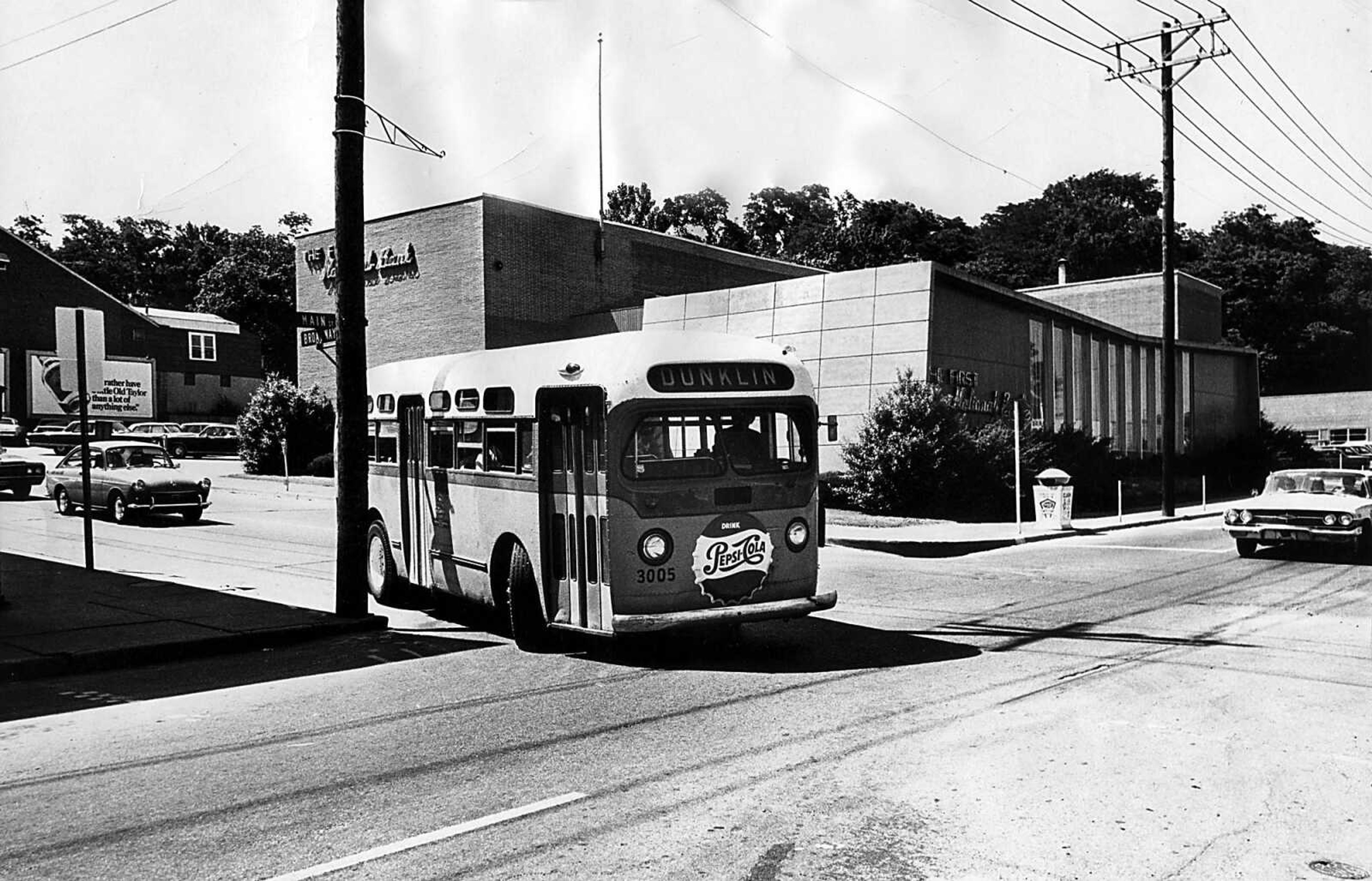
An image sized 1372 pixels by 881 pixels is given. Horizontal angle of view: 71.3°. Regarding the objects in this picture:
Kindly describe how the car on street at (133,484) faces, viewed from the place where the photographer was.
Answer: facing the viewer and to the right of the viewer

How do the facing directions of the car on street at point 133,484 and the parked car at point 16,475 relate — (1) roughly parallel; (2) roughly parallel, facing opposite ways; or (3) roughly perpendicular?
roughly parallel

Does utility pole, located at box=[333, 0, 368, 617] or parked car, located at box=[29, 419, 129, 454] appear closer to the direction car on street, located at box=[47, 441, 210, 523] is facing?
the utility pole

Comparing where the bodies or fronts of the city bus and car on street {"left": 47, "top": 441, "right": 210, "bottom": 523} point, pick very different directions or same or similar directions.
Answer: same or similar directions

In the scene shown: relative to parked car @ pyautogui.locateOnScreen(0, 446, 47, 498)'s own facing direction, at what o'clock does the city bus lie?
The city bus is roughly at 1 o'clock from the parked car.

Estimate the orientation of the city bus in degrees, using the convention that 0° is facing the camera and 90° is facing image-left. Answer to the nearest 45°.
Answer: approximately 315°

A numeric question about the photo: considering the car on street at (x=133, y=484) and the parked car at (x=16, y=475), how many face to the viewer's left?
0

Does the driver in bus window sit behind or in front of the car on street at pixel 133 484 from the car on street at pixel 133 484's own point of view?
in front

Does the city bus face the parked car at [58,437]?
no

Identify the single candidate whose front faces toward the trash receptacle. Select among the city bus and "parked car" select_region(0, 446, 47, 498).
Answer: the parked car

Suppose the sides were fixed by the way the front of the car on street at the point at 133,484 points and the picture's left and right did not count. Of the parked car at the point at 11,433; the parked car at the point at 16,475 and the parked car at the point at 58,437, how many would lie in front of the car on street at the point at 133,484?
0

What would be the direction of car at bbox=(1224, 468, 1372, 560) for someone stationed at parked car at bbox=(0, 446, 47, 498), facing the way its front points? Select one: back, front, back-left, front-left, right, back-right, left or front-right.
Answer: front

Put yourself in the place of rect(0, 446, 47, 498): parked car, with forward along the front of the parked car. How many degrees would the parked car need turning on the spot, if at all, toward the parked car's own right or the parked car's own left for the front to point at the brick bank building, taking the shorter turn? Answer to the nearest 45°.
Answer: approximately 45° to the parked car's own left

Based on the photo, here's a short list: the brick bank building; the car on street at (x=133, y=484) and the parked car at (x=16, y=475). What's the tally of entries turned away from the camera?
0

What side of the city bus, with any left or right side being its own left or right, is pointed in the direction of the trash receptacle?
left

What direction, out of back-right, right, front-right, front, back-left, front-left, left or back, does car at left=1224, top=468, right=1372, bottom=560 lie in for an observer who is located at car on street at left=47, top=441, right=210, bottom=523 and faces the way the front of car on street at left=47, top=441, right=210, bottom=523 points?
front
